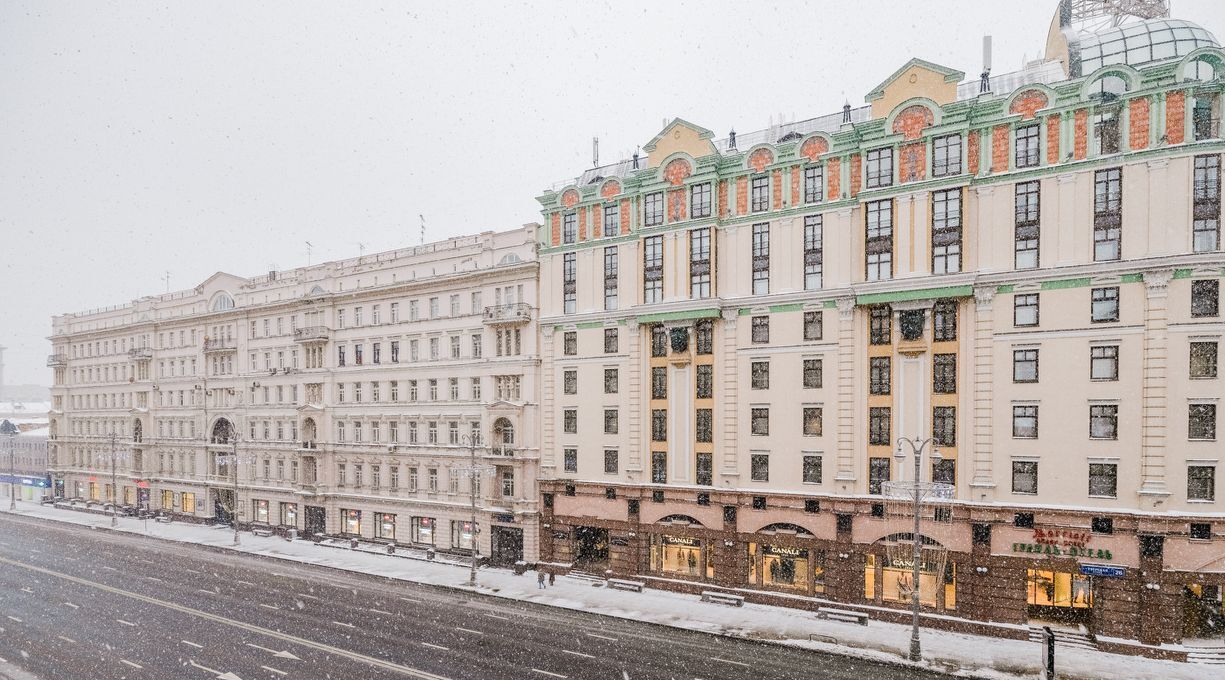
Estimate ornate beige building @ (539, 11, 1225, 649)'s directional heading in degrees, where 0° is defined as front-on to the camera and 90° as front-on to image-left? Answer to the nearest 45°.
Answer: approximately 45°
